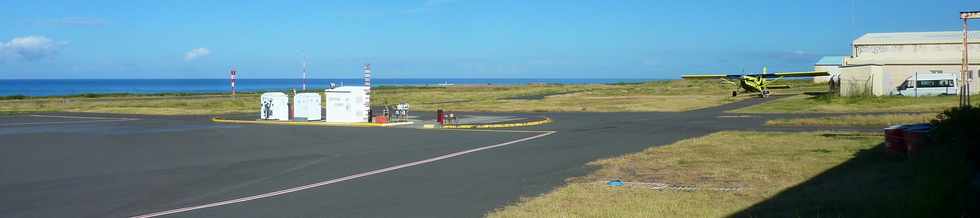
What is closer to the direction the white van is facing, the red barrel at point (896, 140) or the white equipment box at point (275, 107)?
the white equipment box

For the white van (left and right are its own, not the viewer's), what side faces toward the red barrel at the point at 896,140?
left

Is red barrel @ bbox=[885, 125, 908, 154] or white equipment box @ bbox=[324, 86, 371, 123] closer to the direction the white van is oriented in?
the white equipment box

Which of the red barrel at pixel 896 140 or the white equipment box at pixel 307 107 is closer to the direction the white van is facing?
the white equipment box

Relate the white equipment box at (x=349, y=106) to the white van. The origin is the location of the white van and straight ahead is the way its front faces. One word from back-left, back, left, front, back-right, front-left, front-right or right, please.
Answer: front-left

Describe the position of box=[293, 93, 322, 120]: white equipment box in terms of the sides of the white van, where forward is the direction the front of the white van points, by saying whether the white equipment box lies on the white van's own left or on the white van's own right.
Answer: on the white van's own left

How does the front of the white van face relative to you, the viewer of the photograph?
facing to the left of the viewer

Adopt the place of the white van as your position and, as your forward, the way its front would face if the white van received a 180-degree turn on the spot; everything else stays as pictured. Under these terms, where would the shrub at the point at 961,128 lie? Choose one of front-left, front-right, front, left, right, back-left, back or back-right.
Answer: right

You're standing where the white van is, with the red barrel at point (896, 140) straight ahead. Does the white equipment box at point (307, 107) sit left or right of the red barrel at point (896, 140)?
right
